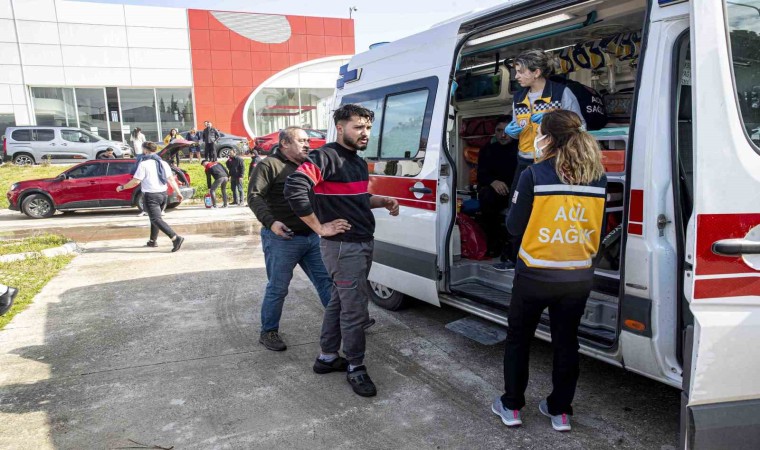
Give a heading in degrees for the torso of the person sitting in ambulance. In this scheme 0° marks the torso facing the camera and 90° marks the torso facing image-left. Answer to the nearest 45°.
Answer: approximately 315°

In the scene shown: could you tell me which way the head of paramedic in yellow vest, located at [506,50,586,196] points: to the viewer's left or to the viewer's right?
to the viewer's left

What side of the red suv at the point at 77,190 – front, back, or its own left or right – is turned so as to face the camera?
left

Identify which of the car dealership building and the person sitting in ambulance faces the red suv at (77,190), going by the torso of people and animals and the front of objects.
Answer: the car dealership building

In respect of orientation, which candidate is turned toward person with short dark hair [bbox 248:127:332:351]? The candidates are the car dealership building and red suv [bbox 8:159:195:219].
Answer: the car dealership building

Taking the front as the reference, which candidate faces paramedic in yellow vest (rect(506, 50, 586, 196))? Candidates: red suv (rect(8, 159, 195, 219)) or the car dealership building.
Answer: the car dealership building

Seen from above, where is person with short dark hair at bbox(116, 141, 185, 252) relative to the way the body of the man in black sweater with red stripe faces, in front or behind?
behind

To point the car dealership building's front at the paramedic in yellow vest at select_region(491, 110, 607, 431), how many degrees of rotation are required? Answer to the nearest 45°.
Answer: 0° — it already faces them

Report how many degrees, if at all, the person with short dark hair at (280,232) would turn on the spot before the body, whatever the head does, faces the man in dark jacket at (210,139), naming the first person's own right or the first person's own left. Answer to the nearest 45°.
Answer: approximately 135° to the first person's own left

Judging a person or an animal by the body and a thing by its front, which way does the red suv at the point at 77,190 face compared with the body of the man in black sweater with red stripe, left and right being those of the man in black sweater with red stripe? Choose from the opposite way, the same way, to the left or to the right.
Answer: to the right
